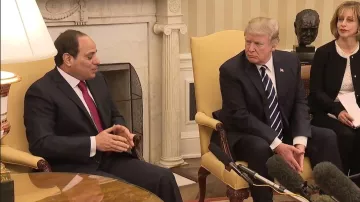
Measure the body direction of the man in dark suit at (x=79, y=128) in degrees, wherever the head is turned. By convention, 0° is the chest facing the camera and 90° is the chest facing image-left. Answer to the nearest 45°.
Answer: approximately 315°

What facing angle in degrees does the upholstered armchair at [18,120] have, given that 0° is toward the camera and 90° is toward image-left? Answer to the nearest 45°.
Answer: approximately 315°

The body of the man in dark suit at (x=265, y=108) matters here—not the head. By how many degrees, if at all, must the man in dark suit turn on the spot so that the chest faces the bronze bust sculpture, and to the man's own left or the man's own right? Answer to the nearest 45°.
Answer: approximately 180°
